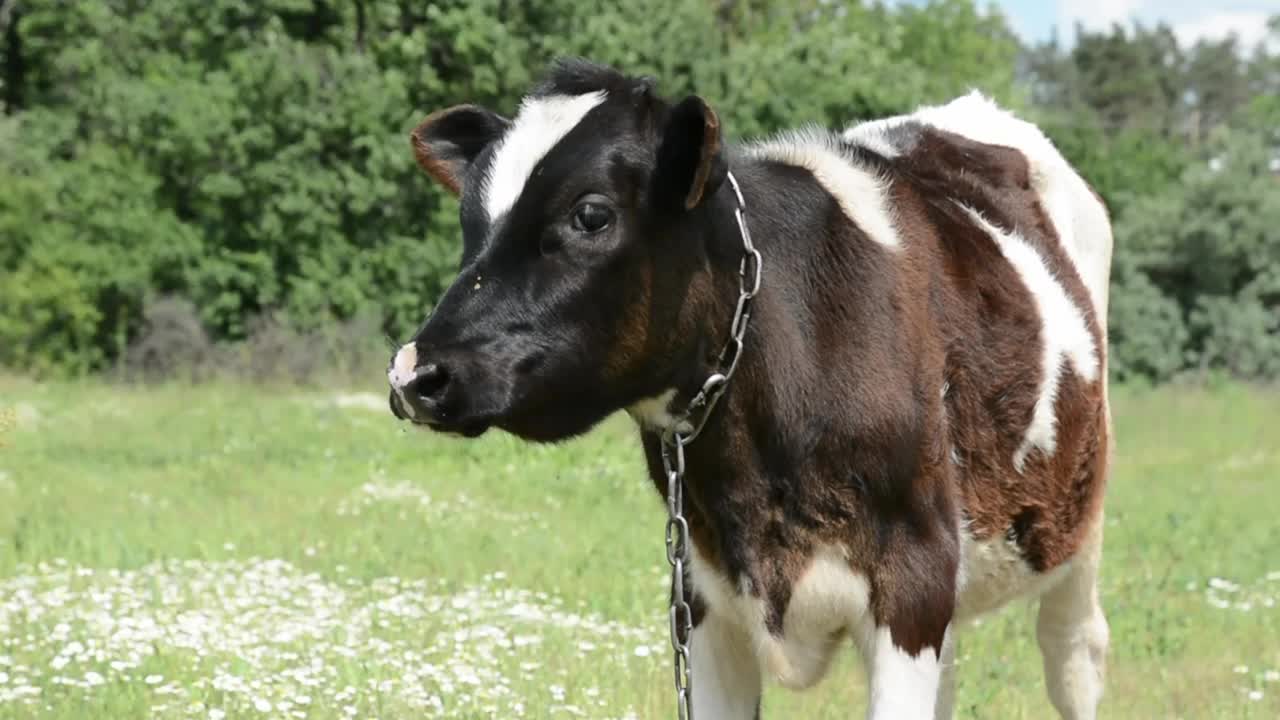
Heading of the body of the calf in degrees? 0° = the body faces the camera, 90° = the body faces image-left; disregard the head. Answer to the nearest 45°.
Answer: approximately 45°
